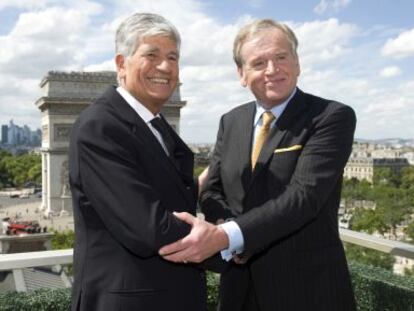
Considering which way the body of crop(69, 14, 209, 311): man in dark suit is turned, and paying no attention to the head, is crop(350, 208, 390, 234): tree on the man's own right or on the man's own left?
on the man's own left

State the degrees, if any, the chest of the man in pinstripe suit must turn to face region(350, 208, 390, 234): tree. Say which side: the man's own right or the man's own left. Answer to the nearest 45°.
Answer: approximately 135° to the man's own right

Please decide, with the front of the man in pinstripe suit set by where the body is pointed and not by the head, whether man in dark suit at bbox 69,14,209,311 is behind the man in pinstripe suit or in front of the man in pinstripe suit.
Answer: in front

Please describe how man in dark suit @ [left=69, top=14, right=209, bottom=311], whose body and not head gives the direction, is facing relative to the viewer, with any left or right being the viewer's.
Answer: facing the viewer and to the right of the viewer

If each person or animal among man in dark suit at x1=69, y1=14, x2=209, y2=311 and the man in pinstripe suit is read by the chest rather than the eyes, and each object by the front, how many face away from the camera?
0

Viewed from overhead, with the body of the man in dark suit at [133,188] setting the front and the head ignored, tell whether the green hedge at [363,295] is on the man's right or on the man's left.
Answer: on the man's left

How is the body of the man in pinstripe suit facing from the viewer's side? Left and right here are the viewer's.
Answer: facing the viewer and to the left of the viewer

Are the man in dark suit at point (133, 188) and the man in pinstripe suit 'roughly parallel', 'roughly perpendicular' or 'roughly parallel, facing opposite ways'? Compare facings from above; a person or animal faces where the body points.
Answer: roughly perpendicular

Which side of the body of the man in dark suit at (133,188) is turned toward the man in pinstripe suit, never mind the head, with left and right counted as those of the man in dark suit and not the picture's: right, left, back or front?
left

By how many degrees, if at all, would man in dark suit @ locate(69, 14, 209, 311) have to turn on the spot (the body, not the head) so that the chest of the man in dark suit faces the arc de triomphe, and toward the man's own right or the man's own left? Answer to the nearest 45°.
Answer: approximately 135° to the man's own left
